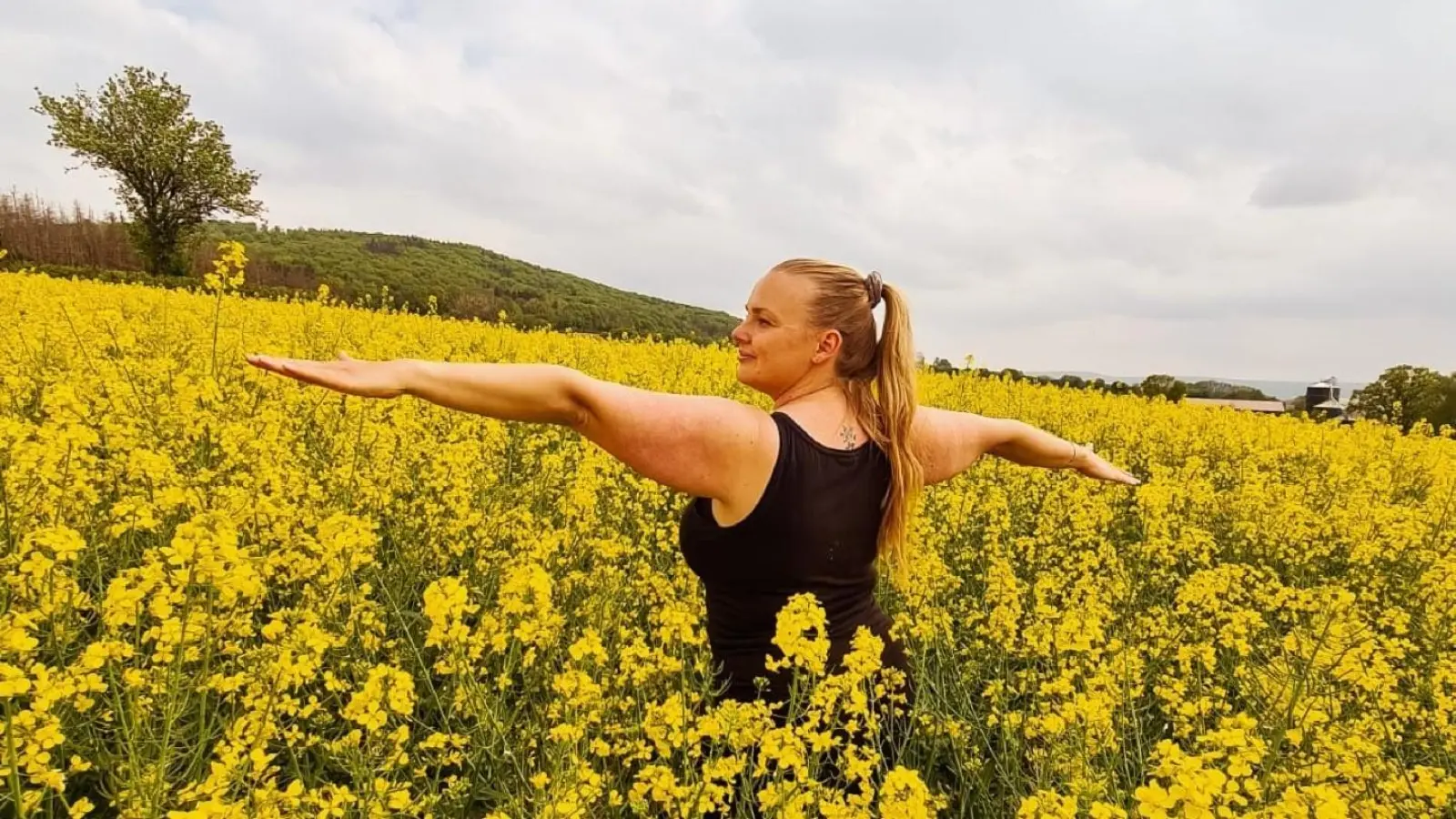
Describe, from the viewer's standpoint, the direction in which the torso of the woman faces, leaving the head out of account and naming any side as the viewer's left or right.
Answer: facing away from the viewer and to the left of the viewer

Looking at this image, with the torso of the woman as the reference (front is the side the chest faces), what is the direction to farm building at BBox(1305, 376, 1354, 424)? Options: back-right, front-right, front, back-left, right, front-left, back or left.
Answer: right

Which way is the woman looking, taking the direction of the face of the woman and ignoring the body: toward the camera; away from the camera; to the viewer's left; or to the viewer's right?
to the viewer's left

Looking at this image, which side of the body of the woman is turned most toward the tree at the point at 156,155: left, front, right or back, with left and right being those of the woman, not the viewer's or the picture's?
front

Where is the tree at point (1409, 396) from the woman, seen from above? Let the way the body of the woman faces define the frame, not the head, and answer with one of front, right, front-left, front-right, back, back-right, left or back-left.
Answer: right
